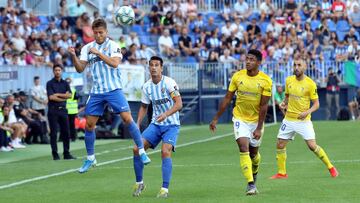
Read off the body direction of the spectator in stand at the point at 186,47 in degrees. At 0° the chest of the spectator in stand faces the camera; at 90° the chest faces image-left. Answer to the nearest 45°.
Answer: approximately 315°

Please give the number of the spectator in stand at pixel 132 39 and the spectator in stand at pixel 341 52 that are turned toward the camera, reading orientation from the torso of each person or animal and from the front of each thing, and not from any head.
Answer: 2

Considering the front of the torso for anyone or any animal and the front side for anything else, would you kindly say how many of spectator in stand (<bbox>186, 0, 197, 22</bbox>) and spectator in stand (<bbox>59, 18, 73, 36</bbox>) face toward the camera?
2

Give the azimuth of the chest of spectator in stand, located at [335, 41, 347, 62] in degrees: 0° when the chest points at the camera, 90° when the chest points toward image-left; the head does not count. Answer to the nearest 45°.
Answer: approximately 0°

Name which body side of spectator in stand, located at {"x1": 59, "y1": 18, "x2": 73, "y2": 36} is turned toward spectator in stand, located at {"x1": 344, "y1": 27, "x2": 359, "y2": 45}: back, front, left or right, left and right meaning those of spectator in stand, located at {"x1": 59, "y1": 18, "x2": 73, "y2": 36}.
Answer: left

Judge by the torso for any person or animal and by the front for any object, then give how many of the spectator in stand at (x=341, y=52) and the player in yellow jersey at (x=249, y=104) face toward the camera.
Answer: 2

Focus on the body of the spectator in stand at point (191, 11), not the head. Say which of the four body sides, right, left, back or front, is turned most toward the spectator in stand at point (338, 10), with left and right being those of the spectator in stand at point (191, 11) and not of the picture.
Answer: left

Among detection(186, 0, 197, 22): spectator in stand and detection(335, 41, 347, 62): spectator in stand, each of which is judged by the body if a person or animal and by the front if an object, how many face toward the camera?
2

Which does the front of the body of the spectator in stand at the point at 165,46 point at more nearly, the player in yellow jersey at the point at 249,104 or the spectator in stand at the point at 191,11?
the player in yellow jersey
